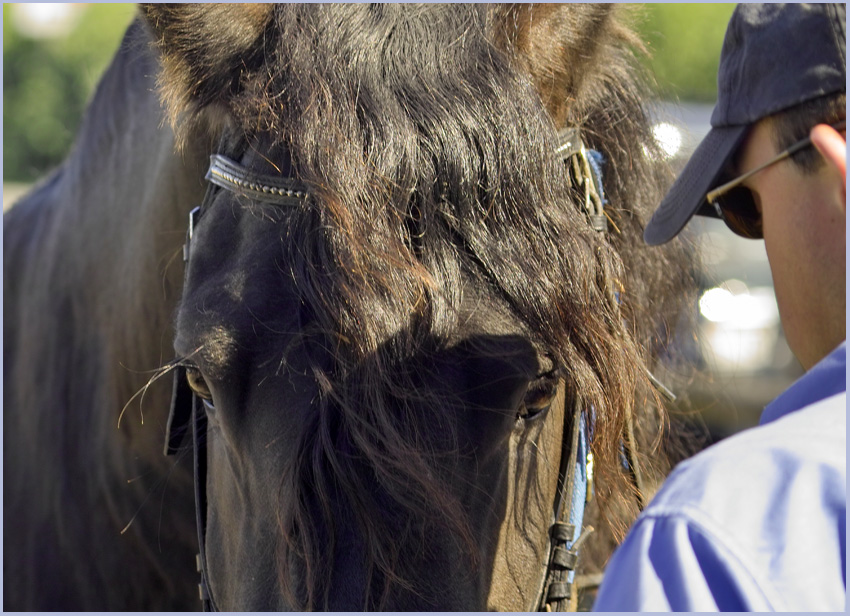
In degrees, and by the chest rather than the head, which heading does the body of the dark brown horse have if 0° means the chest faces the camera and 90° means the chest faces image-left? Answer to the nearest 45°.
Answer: approximately 0°

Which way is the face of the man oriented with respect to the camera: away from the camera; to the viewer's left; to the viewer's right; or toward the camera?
to the viewer's left

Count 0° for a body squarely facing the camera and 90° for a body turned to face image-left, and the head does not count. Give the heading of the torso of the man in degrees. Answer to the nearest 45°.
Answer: approximately 135°

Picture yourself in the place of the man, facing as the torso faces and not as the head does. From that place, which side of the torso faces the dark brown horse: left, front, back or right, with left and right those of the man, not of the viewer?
front

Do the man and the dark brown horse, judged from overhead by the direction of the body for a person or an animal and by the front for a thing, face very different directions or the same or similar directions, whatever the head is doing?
very different directions

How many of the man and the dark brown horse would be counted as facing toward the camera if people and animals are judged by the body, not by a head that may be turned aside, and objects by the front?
1
